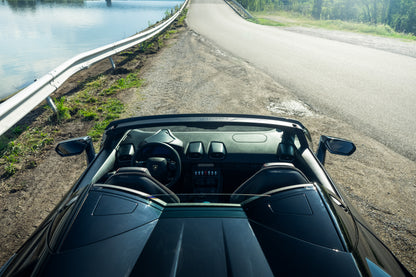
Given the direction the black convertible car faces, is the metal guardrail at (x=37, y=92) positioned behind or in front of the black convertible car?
in front

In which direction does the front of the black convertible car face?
away from the camera
